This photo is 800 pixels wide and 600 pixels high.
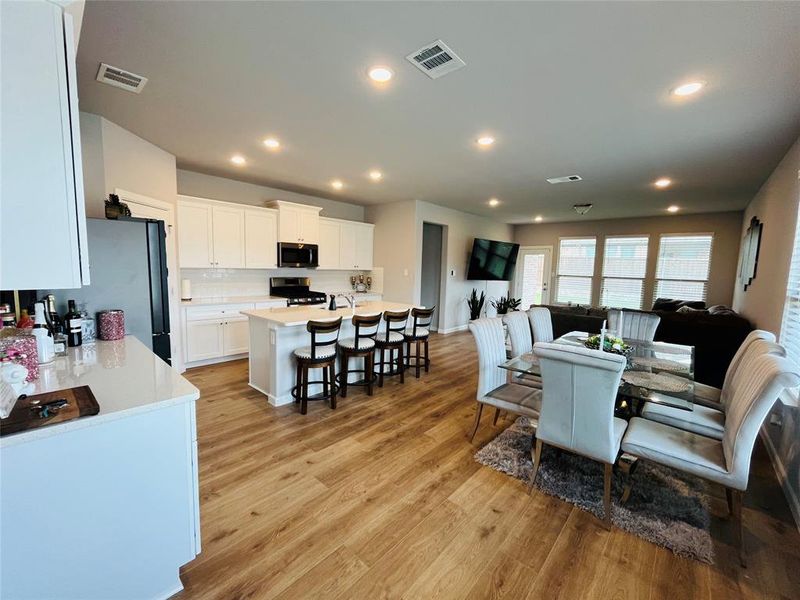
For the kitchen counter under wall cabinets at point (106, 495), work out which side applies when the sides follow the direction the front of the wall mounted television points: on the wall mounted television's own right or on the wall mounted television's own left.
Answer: on the wall mounted television's own right

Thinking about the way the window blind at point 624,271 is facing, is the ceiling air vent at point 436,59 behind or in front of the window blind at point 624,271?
in front

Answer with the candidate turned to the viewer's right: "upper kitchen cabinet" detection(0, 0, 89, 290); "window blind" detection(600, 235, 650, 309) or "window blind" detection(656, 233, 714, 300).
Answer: the upper kitchen cabinet

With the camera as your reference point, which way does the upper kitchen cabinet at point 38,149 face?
facing to the right of the viewer

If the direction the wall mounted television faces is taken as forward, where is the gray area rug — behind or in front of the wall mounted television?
in front

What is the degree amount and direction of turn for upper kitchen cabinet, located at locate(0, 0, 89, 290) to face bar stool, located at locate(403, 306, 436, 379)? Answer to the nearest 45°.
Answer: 0° — it already faces it

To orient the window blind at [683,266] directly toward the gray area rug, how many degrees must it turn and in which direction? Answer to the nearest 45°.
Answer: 0° — it already faces it

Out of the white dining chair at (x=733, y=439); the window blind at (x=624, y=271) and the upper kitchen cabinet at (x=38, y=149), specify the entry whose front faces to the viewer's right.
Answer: the upper kitchen cabinet

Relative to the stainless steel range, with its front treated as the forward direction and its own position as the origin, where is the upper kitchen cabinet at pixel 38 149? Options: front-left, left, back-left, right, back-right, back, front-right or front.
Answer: front-right

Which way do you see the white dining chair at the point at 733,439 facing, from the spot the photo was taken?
facing to the left of the viewer

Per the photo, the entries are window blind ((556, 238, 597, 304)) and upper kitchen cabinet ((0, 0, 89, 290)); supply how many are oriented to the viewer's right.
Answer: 1
